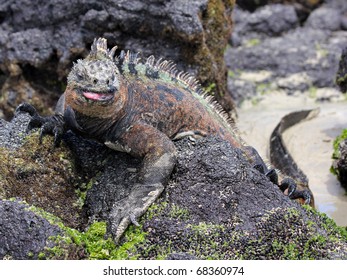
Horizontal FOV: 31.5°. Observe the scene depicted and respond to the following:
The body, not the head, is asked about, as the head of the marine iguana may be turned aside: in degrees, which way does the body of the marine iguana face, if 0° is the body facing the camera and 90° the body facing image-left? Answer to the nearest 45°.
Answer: approximately 45°
